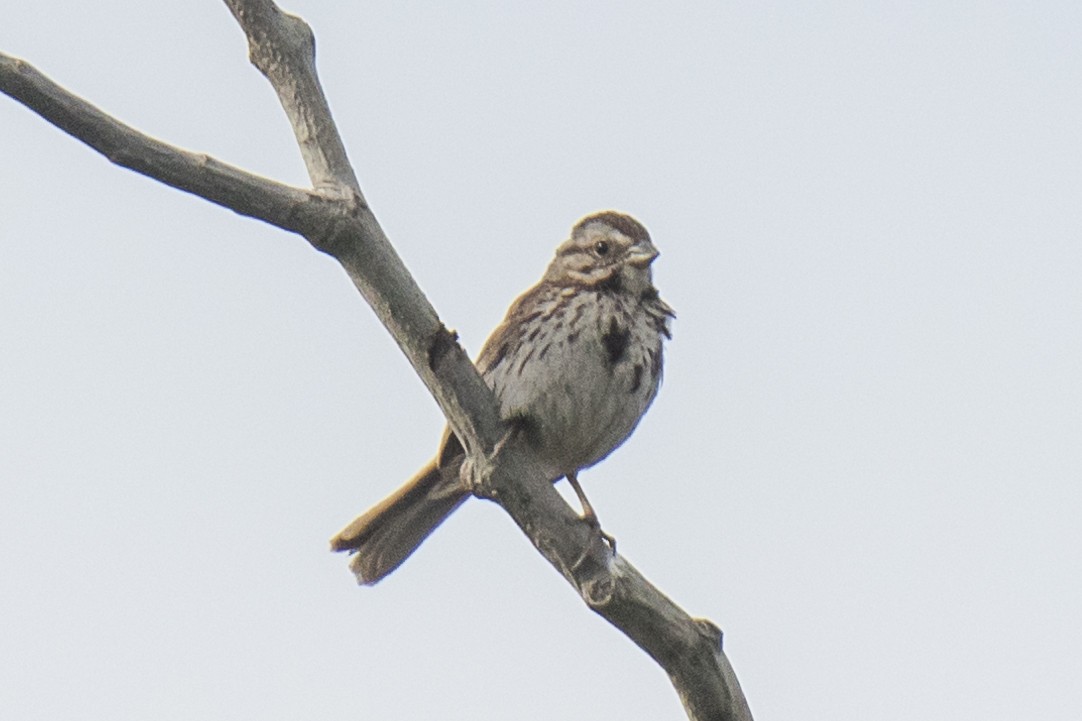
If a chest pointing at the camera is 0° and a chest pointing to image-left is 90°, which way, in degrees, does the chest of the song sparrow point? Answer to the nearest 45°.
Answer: approximately 315°
